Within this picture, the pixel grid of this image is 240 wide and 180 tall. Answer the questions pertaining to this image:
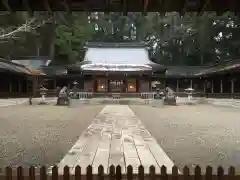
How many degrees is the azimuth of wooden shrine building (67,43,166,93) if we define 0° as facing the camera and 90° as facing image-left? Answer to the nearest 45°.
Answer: approximately 0°
